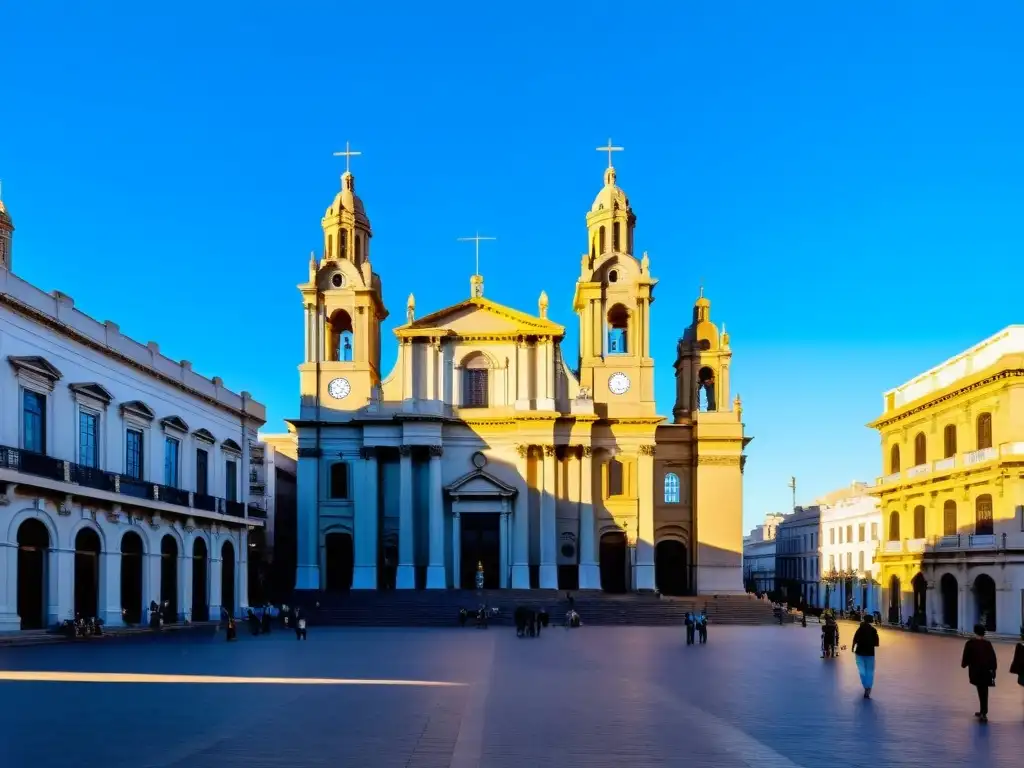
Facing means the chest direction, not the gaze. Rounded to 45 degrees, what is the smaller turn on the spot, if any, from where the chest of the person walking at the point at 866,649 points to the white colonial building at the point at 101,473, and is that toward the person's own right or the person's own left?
approximately 45° to the person's own left

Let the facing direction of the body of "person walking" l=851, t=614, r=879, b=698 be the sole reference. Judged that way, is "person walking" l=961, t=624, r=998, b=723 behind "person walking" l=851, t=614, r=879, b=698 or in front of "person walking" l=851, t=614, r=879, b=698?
behind

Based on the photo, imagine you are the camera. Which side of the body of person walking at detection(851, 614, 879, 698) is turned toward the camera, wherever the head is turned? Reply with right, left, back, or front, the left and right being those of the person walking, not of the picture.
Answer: back
